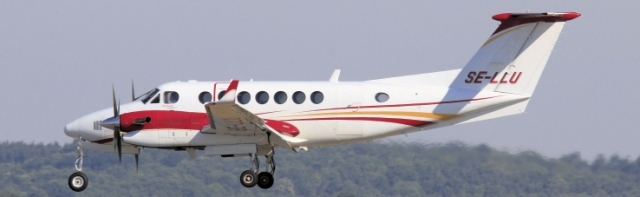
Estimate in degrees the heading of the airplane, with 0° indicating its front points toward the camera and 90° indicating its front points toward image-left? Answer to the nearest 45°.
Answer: approximately 90°
